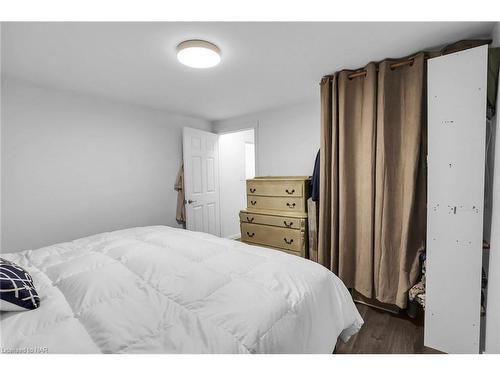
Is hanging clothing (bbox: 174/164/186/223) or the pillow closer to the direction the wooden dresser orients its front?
the pillow

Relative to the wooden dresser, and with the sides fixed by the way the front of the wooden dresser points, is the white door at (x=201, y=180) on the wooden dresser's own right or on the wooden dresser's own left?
on the wooden dresser's own right

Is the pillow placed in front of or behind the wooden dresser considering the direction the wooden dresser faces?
in front

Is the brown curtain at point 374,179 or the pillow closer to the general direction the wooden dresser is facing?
the pillow

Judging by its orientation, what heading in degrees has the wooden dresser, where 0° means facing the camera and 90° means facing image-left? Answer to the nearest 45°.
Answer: approximately 45°

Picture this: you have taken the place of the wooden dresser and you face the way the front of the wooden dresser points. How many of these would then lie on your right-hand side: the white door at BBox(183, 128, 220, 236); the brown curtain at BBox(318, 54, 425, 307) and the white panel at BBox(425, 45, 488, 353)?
1

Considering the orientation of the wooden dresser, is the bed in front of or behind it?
in front

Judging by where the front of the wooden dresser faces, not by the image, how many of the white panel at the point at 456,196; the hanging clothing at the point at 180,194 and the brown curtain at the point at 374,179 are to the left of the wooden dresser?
2

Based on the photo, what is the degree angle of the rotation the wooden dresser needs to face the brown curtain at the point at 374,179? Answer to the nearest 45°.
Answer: approximately 90° to its left

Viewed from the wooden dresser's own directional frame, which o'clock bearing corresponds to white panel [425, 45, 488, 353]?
The white panel is roughly at 9 o'clock from the wooden dresser.
